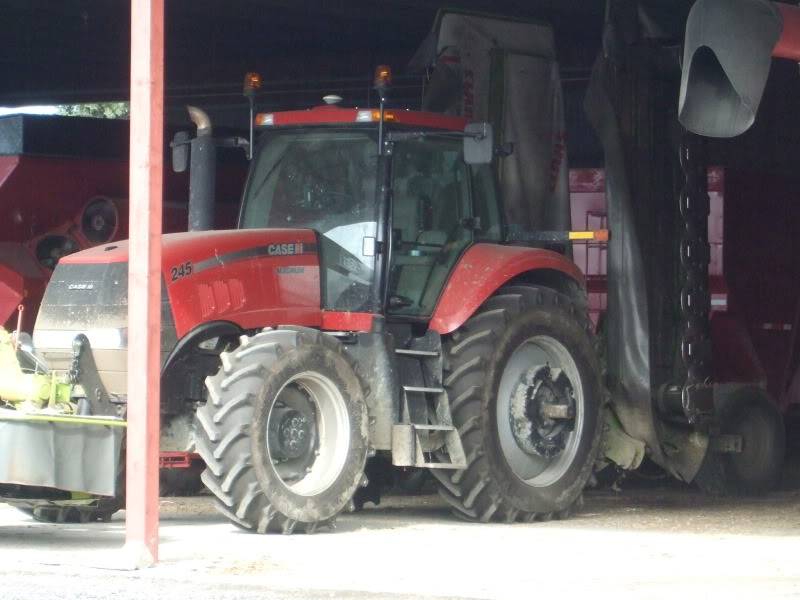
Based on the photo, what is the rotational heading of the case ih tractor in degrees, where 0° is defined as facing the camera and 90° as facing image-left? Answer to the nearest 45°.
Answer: approximately 45°

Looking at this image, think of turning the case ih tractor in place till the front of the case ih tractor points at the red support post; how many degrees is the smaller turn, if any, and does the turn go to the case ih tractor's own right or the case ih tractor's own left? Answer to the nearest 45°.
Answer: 0° — it already faces it
